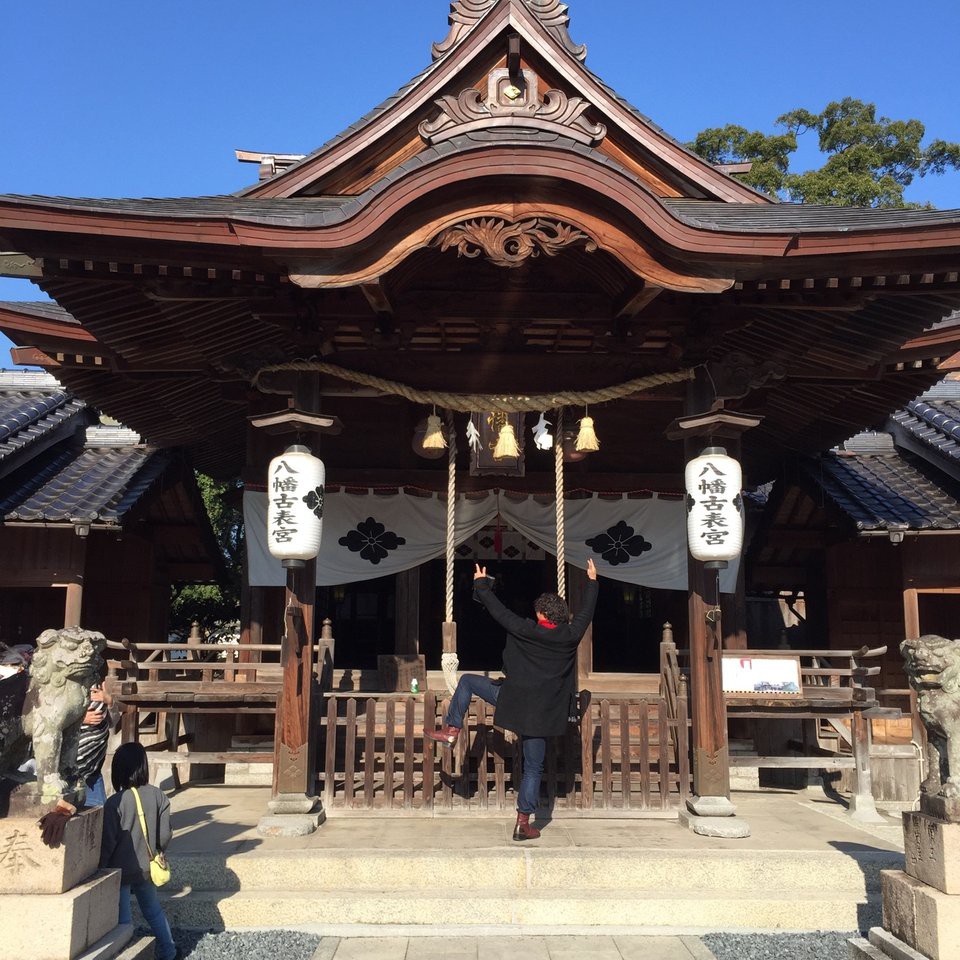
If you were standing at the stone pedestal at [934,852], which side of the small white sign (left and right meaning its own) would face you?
front

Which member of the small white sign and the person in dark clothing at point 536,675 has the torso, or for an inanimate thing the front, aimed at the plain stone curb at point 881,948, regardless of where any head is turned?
the small white sign

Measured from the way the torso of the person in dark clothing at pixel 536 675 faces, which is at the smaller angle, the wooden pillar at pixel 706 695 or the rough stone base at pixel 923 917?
the wooden pillar

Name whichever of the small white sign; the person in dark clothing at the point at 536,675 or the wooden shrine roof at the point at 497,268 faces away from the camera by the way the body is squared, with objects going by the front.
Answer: the person in dark clothing

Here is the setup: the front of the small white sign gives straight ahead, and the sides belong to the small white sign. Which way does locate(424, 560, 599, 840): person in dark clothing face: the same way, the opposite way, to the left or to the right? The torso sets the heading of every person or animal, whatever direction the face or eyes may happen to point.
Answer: the opposite way

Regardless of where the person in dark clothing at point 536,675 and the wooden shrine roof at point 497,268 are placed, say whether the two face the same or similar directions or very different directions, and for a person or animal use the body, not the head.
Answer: very different directions

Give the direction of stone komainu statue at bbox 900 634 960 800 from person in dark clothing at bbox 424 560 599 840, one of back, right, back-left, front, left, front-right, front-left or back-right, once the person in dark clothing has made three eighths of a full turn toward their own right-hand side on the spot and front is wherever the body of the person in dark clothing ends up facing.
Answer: front

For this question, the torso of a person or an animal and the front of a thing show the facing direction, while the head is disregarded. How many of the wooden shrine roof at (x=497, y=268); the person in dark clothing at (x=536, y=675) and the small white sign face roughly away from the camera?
1

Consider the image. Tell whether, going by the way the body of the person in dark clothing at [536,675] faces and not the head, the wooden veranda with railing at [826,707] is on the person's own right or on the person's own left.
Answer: on the person's own right

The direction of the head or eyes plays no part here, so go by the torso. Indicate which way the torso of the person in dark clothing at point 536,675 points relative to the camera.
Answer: away from the camera

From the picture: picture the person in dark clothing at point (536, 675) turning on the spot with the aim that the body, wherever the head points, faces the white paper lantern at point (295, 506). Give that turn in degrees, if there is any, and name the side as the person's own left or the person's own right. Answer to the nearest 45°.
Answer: approximately 90° to the person's own left

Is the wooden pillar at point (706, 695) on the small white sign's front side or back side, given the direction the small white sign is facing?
on the front side

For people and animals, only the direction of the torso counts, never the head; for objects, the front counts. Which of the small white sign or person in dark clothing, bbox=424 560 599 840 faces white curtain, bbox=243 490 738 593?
the person in dark clothing

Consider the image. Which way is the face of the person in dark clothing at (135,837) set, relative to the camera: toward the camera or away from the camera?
away from the camera
